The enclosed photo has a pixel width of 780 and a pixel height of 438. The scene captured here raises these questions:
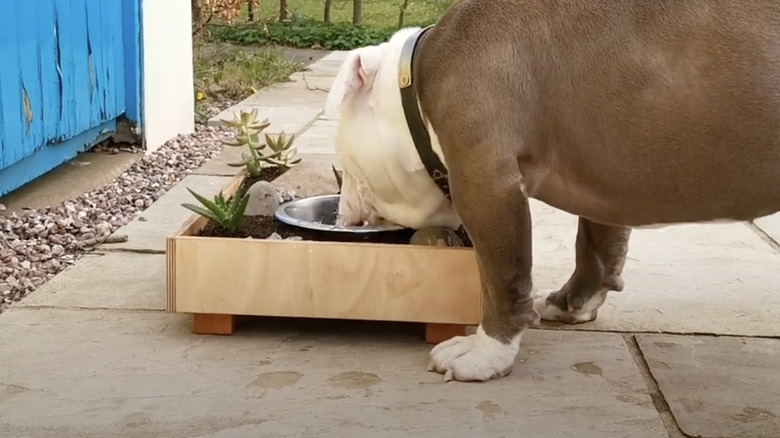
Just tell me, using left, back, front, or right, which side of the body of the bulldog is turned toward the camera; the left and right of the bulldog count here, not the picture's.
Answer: left

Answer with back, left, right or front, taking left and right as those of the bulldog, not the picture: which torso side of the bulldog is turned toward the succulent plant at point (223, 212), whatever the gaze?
front

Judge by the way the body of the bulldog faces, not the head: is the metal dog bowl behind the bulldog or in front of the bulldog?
in front

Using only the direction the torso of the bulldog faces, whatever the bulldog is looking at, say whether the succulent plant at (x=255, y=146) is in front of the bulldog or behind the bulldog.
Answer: in front

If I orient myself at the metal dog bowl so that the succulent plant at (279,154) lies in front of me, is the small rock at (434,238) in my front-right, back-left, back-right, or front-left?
back-right

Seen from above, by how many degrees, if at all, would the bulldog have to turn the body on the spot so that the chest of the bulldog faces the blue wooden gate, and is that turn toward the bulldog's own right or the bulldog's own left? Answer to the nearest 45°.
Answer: approximately 45° to the bulldog's own right

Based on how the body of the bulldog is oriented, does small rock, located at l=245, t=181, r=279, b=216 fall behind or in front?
in front

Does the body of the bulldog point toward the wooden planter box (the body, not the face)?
yes
